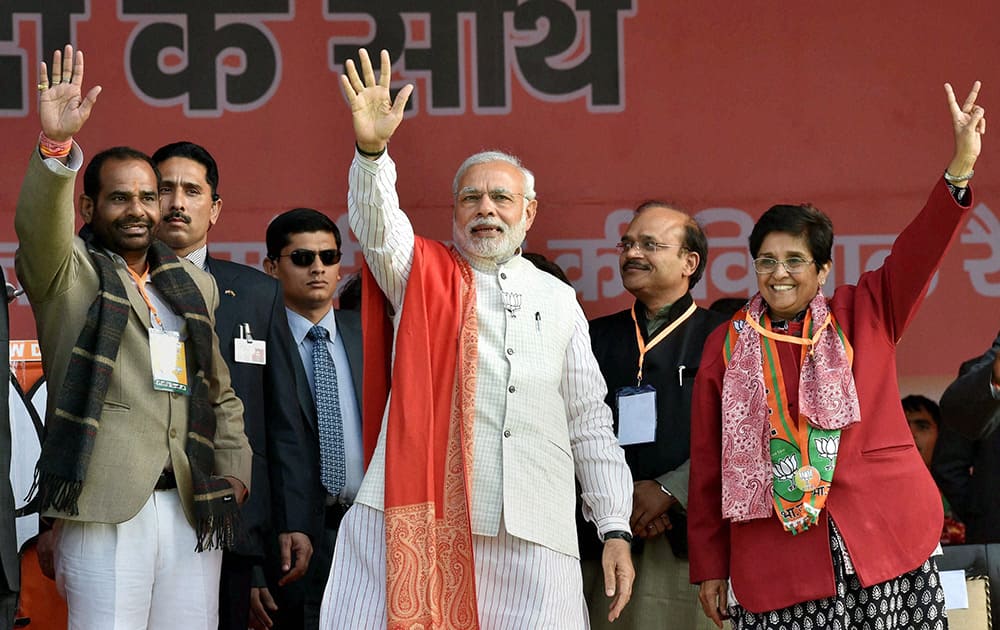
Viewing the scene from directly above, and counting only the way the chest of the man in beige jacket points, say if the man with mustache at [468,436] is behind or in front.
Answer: in front

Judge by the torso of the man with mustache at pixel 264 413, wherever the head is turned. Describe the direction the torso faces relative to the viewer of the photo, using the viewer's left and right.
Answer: facing the viewer and to the left of the viewer

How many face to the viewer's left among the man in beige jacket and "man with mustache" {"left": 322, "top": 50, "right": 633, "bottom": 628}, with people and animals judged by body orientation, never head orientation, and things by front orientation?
0

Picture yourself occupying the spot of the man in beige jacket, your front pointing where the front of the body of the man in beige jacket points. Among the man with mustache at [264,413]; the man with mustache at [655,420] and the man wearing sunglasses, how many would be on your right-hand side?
0

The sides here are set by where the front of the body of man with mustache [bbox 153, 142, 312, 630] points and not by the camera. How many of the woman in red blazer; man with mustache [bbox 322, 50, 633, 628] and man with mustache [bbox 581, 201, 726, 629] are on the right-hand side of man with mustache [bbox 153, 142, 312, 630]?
0

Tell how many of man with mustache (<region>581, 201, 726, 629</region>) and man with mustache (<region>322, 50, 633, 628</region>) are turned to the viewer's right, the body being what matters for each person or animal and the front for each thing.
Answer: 0

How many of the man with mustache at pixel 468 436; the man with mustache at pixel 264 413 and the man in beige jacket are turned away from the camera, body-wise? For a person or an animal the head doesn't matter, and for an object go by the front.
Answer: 0

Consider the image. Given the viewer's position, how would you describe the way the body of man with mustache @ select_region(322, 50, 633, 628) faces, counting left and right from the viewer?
facing the viewer

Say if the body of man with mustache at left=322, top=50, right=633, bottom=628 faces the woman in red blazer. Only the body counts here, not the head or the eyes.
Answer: no

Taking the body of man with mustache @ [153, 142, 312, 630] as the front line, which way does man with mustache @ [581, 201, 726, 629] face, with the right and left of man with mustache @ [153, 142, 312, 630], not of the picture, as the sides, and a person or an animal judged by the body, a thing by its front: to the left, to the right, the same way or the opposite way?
the same way

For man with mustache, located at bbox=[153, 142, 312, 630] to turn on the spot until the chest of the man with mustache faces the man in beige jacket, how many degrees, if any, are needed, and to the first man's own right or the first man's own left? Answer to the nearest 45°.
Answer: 0° — they already face them

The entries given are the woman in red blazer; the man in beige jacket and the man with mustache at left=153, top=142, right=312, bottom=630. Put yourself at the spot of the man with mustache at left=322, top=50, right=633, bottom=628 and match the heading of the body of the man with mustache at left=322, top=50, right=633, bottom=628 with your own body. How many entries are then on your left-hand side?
1

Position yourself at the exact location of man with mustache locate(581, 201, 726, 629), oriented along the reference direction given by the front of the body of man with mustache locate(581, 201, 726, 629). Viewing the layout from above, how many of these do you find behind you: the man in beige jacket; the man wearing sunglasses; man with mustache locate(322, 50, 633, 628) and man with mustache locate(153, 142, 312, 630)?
0

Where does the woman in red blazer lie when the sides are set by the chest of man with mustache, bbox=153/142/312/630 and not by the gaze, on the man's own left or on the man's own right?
on the man's own left

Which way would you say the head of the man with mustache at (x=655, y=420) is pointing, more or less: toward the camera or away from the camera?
toward the camera

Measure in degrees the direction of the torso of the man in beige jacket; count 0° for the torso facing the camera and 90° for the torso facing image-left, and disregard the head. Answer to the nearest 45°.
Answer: approximately 315°
